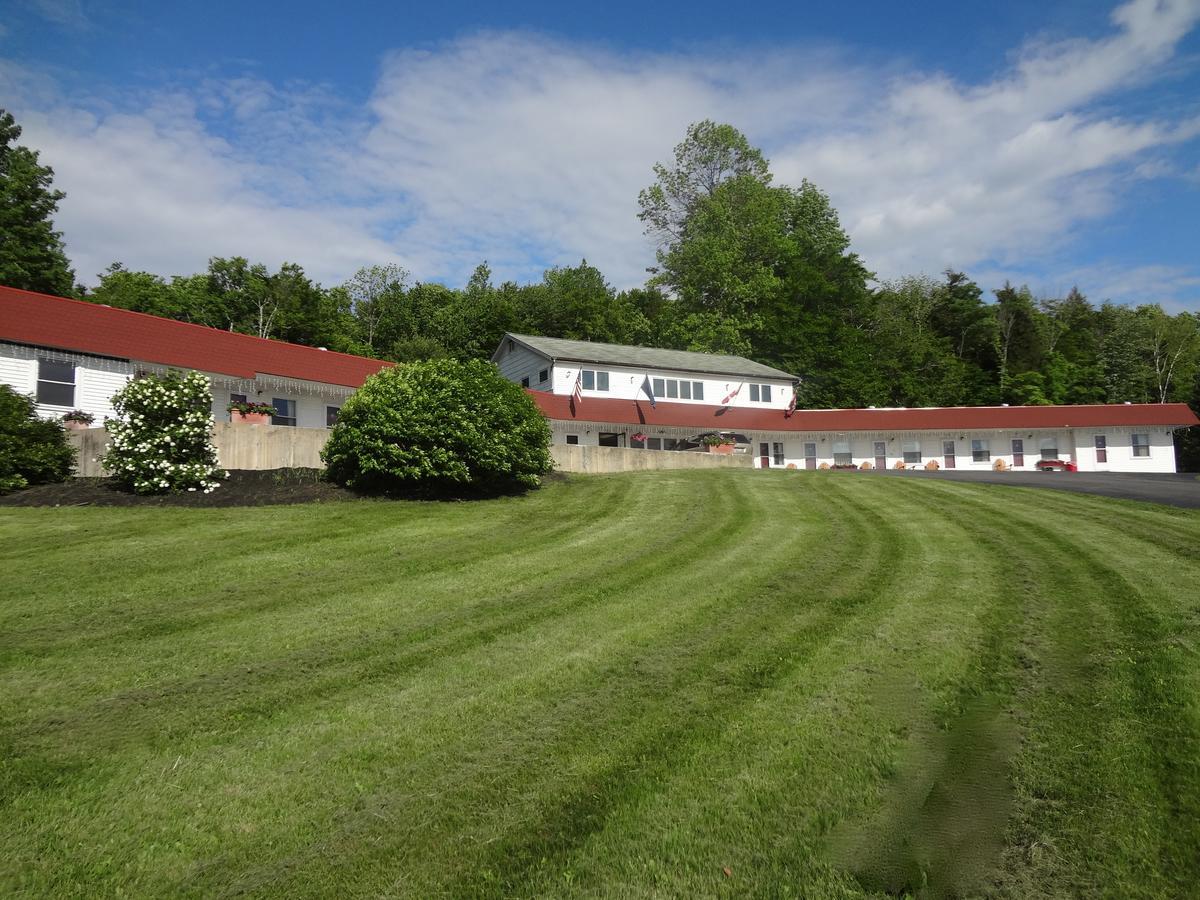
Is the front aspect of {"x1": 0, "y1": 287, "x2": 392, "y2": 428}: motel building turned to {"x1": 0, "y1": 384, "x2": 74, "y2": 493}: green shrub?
no

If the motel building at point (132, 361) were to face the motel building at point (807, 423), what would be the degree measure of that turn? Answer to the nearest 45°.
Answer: approximately 45° to its left

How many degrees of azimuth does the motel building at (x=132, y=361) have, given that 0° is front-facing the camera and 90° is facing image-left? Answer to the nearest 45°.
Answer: approximately 315°

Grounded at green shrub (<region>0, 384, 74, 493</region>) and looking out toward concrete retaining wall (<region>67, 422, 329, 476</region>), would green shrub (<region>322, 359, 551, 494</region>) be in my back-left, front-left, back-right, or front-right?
front-right

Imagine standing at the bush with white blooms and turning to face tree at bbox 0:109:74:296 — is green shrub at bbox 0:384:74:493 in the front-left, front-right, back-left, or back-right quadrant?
front-left

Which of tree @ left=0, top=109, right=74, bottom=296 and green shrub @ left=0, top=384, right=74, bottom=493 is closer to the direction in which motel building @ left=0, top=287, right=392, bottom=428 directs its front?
the green shrub

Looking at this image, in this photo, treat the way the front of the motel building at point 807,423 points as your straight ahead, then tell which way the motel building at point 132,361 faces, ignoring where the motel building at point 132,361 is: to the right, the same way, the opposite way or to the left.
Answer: to the left

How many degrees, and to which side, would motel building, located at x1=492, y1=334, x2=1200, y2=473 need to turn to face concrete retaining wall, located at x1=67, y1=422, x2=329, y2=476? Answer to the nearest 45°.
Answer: approximately 45° to its right

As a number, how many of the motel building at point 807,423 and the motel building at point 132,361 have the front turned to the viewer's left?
0

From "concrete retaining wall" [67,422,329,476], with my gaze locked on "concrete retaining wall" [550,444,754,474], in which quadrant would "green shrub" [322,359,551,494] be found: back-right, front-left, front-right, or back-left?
front-right

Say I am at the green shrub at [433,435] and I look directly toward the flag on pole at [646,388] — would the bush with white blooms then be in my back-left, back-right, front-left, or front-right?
back-left

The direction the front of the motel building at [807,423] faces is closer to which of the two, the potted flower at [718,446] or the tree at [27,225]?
the potted flower

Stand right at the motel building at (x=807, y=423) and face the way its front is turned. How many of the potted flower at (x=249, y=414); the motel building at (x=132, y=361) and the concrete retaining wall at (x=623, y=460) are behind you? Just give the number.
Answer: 0

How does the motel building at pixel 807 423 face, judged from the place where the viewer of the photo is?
facing the viewer

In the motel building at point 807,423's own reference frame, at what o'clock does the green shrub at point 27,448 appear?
The green shrub is roughly at 1 o'clock from the motel building.

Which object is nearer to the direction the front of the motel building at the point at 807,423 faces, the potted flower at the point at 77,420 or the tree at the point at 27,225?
the potted flower
